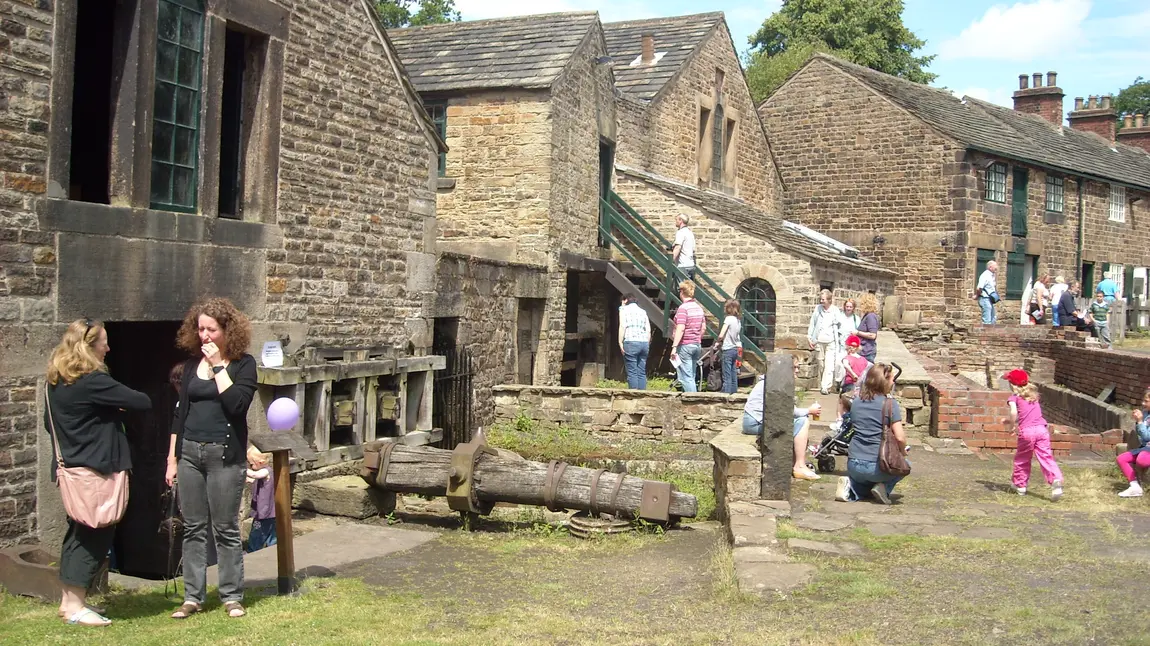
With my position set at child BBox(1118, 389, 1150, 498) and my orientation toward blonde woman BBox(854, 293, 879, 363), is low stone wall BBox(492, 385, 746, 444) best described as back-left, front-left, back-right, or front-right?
front-left

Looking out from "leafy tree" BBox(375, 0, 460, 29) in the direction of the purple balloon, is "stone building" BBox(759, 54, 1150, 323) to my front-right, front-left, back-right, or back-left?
front-left

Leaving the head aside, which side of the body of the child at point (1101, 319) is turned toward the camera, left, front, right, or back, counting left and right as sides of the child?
front

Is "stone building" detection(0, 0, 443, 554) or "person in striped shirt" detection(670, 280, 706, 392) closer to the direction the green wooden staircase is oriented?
the person in striped shirt

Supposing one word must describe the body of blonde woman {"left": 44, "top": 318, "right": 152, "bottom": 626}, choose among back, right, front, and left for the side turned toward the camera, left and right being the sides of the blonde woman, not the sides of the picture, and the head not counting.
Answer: right

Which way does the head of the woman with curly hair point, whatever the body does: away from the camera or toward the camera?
toward the camera

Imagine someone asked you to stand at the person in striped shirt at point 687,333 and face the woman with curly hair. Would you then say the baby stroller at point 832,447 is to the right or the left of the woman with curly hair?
left

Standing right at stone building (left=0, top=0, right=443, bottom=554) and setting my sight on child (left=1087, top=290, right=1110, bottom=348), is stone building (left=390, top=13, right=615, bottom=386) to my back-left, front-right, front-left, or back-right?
front-left

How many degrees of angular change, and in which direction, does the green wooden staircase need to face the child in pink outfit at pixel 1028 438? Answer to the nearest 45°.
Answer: approximately 45° to its right

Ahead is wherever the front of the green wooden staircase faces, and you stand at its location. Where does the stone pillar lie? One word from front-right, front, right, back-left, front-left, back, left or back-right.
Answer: front-right

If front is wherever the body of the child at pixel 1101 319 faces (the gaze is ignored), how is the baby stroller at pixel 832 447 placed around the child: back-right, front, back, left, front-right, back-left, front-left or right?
front

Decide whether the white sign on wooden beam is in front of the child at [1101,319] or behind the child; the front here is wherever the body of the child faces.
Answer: in front

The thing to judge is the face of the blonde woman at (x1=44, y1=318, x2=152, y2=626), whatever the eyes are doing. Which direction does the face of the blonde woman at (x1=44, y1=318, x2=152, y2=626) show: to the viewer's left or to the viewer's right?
to the viewer's right

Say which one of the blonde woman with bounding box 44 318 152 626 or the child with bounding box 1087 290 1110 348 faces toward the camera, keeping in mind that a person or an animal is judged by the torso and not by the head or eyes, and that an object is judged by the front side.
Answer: the child
